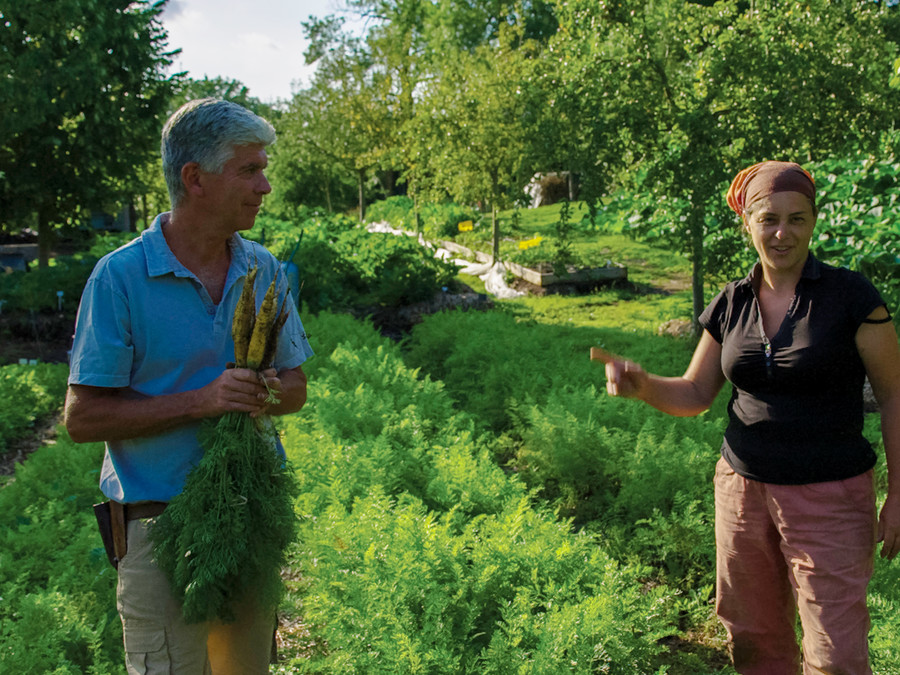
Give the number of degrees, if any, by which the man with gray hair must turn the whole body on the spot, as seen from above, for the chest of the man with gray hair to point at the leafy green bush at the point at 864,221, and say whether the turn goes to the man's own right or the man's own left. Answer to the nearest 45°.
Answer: approximately 90° to the man's own left

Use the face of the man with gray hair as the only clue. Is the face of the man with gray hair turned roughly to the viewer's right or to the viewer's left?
to the viewer's right

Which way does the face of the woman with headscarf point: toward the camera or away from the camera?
toward the camera

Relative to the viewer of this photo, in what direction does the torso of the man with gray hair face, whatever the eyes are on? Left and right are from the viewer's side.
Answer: facing the viewer and to the right of the viewer

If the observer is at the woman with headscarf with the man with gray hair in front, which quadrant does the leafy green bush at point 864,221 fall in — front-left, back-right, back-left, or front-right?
back-right

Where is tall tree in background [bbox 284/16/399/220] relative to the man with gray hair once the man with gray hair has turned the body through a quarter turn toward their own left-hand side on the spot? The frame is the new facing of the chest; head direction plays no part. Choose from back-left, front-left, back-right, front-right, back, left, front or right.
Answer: front-left

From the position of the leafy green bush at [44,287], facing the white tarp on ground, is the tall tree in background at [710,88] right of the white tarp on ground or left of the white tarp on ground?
right

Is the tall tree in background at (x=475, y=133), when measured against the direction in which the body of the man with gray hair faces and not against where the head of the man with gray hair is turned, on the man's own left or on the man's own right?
on the man's own left

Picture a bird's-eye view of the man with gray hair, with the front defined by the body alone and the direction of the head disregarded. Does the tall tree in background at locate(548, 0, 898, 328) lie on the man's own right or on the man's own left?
on the man's own left

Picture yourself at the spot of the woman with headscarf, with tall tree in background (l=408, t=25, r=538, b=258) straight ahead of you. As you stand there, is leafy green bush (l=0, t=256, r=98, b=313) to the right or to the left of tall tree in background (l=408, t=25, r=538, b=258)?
left

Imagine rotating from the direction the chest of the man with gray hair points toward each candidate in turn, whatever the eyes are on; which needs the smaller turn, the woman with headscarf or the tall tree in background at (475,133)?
the woman with headscarf

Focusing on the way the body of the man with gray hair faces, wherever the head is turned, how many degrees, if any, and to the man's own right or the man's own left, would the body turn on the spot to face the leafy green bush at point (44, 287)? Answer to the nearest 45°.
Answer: approximately 135° to the man's own left

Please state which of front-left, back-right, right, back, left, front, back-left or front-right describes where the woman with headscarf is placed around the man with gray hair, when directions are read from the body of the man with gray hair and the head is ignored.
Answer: front-left
